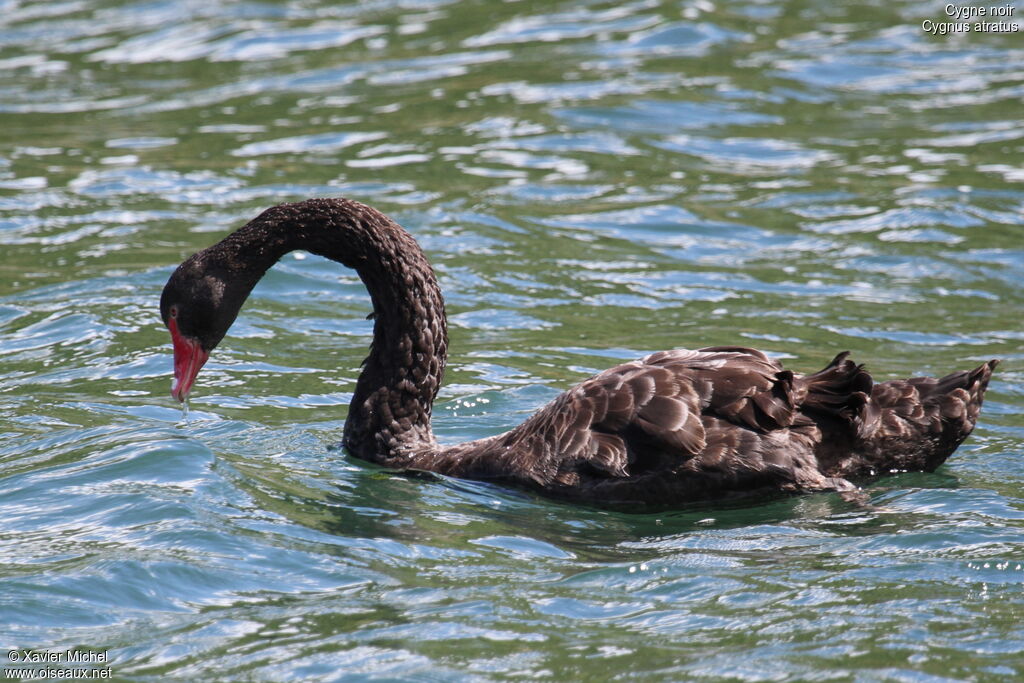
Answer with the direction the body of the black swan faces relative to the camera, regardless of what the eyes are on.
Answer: to the viewer's left
